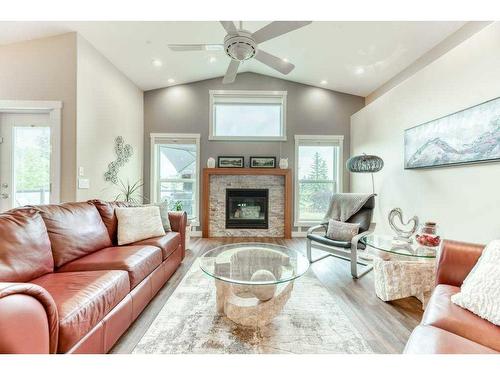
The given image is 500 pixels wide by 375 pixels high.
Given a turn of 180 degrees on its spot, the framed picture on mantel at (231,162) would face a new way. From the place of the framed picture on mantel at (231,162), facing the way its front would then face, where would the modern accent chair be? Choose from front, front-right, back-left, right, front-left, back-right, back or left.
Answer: back-right

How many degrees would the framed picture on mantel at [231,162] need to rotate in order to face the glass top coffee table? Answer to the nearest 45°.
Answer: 0° — it already faces it

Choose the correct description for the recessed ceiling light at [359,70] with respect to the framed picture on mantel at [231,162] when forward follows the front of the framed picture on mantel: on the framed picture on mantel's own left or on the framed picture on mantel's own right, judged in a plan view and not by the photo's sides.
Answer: on the framed picture on mantel's own left

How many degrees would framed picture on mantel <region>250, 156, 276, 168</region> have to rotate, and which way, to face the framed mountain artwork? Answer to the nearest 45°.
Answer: approximately 45° to its left

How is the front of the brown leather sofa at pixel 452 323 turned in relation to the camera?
facing the viewer and to the left of the viewer

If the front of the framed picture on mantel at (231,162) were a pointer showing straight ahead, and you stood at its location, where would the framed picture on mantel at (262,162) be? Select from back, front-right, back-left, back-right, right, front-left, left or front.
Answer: left

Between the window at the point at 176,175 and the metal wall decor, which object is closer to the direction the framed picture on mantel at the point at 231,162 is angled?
the metal wall decor

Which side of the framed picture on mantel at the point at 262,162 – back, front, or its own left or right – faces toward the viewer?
front

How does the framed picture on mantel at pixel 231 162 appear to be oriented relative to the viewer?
toward the camera

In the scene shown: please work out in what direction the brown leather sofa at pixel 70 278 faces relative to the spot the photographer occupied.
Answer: facing the viewer and to the right of the viewer

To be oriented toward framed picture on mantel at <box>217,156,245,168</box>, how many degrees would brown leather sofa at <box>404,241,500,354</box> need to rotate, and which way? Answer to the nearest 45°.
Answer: approximately 90° to its right

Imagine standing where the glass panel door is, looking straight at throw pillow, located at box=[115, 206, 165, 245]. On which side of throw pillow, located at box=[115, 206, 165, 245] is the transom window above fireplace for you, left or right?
left

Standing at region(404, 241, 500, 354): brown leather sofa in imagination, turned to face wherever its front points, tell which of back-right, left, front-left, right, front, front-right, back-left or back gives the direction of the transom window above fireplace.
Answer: right

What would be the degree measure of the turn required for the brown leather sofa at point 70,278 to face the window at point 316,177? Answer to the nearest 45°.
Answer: approximately 45° to its left

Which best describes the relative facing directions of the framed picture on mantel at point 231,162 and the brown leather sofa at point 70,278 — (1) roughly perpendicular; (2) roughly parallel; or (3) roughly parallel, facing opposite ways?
roughly perpendicular

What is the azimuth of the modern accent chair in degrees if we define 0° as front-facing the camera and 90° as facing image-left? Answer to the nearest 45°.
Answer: approximately 45°
